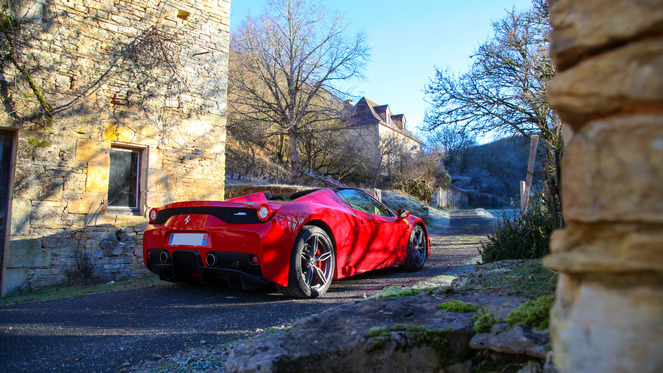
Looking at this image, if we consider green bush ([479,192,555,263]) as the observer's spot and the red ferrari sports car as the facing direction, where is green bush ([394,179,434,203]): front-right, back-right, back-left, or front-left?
back-right

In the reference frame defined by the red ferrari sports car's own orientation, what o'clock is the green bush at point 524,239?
The green bush is roughly at 1 o'clock from the red ferrari sports car.

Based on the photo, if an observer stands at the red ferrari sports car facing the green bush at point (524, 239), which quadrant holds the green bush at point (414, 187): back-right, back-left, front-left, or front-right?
front-left

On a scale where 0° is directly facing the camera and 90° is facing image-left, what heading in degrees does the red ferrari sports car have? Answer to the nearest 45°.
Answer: approximately 225°

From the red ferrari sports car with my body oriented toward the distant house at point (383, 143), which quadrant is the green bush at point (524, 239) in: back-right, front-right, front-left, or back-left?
front-right

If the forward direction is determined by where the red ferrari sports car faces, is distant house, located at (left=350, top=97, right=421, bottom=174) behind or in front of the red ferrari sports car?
in front

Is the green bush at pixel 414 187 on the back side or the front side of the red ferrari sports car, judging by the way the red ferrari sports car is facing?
on the front side

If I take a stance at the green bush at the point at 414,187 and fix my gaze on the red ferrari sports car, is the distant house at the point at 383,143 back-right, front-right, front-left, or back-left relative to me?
back-right
